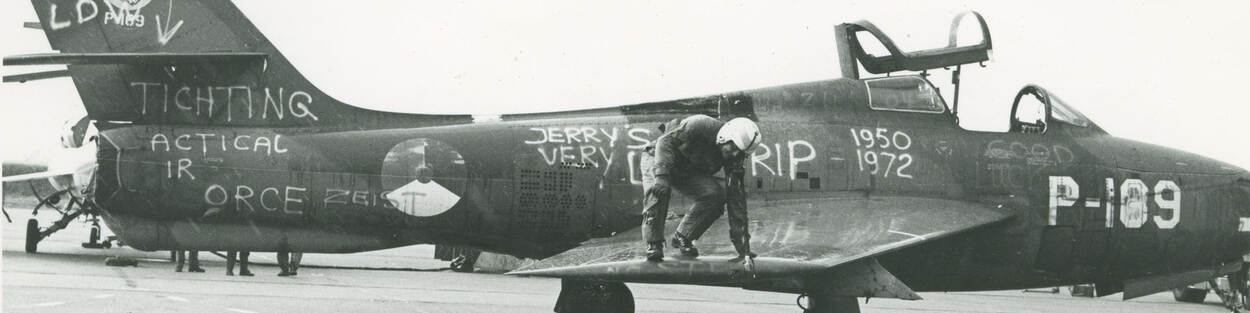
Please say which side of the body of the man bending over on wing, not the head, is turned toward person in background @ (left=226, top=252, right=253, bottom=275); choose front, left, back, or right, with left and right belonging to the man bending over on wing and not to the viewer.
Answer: back

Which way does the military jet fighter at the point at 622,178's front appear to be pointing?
to the viewer's right

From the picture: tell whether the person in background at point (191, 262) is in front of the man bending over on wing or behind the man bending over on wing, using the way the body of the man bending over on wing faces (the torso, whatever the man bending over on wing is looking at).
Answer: behind

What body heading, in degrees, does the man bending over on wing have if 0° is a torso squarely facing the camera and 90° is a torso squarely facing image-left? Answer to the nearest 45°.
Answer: approximately 315°

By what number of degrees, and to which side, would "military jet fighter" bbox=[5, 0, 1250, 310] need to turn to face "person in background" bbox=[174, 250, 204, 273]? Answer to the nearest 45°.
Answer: approximately 135° to its left

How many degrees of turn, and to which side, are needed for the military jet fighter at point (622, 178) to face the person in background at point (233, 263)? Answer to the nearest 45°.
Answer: approximately 135° to its left
